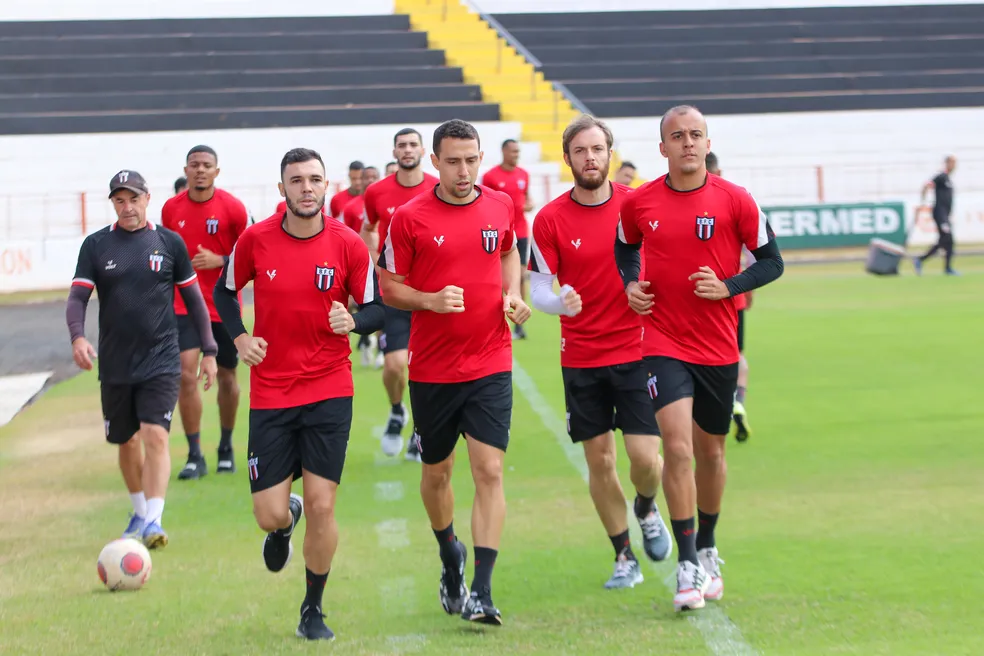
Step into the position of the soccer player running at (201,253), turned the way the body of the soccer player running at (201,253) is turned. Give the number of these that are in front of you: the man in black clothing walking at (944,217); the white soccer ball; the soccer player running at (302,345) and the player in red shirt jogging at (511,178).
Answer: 2

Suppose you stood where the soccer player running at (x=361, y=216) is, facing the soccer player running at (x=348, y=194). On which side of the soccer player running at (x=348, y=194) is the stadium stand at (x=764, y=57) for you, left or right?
right

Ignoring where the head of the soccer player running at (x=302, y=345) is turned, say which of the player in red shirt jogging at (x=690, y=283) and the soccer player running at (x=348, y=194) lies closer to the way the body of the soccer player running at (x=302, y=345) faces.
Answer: the player in red shirt jogging

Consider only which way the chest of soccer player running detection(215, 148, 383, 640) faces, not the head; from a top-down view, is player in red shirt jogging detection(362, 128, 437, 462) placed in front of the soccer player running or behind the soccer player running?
behind

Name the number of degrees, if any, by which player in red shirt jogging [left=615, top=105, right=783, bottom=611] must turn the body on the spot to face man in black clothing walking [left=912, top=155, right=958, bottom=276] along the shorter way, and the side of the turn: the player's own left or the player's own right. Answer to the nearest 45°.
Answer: approximately 180°

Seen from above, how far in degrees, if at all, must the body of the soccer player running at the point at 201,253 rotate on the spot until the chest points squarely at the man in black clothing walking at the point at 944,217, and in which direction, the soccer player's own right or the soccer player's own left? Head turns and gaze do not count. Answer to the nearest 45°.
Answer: approximately 135° to the soccer player's own left

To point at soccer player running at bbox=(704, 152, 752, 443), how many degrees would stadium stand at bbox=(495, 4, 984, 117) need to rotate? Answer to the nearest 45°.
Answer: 0° — it already faces them

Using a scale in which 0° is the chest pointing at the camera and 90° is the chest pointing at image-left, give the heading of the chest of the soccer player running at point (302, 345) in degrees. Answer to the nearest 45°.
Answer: approximately 0°
